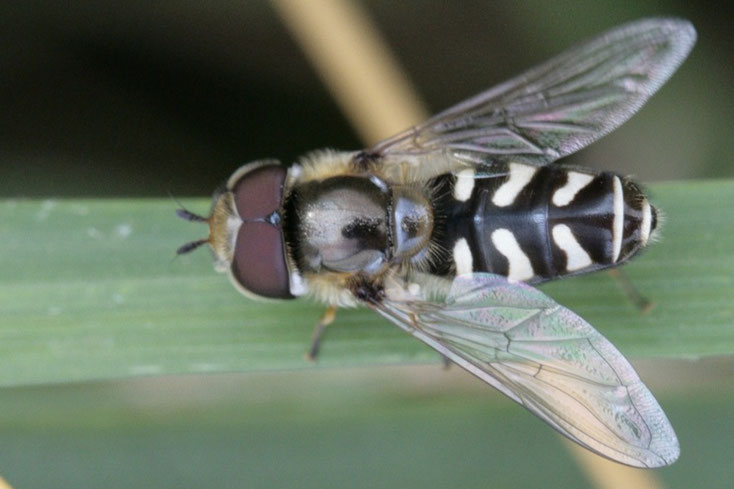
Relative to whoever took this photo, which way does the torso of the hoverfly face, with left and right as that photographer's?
facing to the left of the viewer
